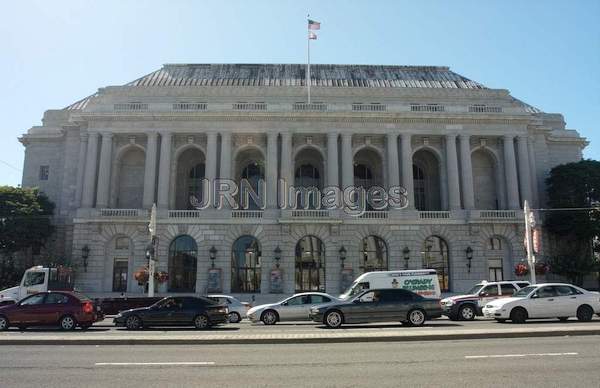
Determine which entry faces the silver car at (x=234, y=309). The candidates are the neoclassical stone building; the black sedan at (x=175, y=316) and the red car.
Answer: the neoclassical stone building

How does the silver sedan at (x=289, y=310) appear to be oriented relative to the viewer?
to the viewer's left

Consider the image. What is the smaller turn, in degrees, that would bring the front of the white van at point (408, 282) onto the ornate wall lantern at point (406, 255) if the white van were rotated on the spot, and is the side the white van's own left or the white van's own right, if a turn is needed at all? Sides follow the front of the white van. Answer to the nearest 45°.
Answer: approximately 90° to the white van's own right

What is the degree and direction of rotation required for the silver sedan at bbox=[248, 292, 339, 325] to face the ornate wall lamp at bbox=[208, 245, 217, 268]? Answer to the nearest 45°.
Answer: approximately 45° to its right

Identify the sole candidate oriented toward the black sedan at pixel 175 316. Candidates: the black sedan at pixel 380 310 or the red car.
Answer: the black sedan at pixel 380 310

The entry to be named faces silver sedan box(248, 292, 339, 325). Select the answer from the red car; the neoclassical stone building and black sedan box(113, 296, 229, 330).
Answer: the neoclassical stone building

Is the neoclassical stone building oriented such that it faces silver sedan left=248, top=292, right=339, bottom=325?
yes

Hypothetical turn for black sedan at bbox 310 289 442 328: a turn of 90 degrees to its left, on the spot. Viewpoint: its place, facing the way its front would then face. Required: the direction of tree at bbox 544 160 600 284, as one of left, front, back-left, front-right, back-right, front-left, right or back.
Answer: back-left

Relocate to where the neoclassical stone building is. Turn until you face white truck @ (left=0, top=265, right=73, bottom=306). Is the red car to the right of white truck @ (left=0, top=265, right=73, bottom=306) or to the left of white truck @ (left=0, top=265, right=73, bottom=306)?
left

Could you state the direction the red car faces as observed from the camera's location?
facing to the left of the viewer

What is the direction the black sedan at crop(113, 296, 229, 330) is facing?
to the viewer's left

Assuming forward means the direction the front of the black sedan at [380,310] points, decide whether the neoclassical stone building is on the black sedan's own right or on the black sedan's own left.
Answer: on the black sedan's own right

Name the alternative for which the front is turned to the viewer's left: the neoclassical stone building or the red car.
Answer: the red car

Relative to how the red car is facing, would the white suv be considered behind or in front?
behind

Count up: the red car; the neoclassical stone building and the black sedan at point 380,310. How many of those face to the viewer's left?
2

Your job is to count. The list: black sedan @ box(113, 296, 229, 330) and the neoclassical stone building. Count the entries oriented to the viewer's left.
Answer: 1

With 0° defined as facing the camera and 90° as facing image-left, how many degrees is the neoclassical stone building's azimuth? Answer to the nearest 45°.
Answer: approximately 0°
